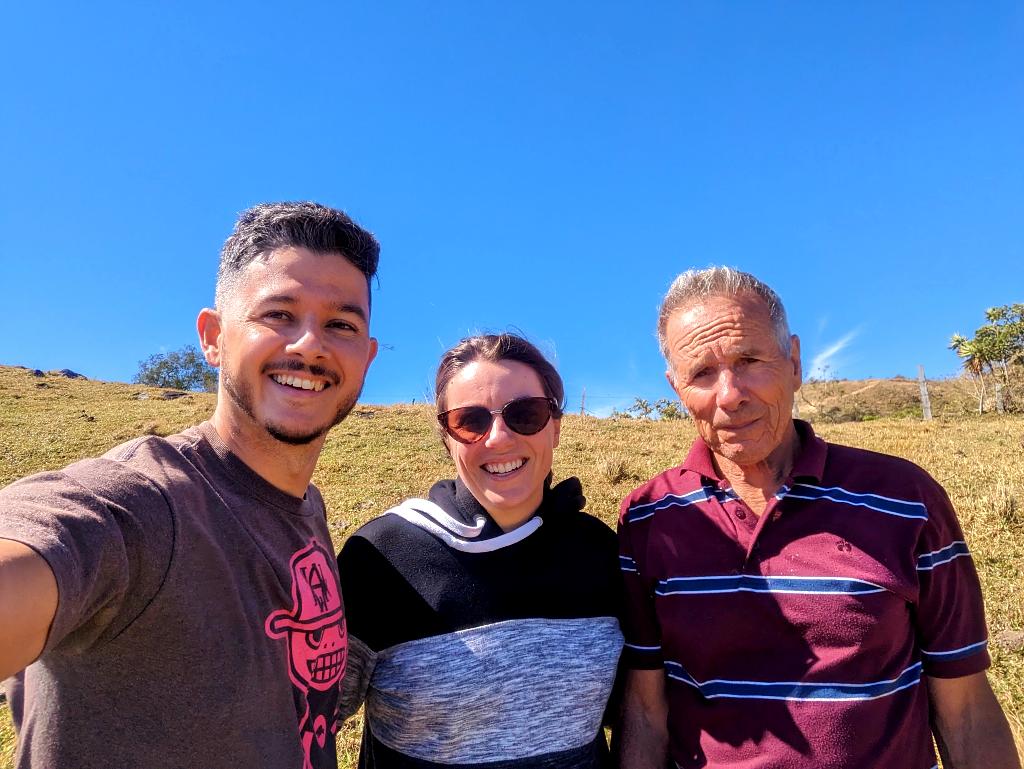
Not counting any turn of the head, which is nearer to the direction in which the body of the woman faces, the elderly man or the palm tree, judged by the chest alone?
the elderly man

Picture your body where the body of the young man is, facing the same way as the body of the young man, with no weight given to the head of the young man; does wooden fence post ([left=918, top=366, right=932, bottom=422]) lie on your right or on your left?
on your left

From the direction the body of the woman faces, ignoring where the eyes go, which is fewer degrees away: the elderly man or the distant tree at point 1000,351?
the elderly man

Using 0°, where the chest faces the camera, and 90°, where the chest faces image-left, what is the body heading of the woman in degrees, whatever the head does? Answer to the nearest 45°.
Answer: approximately 0°

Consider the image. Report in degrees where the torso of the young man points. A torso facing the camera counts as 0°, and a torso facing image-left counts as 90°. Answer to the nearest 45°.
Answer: approximately 315°

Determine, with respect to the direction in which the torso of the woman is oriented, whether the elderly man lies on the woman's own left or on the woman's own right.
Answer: on the woman's own left
